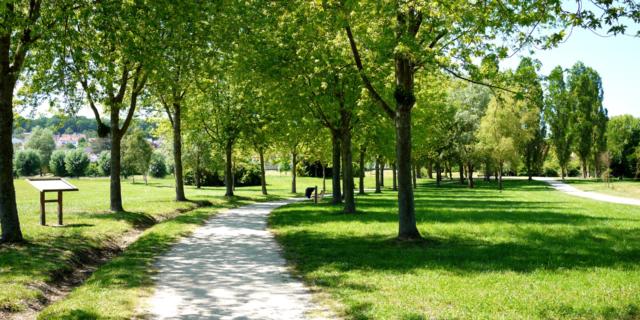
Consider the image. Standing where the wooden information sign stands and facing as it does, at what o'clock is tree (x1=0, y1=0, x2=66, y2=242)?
The tree is roughly at 2 o'clock from the wooden information sign.

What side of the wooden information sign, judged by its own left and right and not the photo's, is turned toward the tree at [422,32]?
front

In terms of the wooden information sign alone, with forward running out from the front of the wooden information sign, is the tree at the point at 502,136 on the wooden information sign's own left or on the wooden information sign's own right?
on the wooden information sign's own left

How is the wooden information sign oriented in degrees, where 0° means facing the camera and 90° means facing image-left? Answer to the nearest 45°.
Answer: approximately 315°
